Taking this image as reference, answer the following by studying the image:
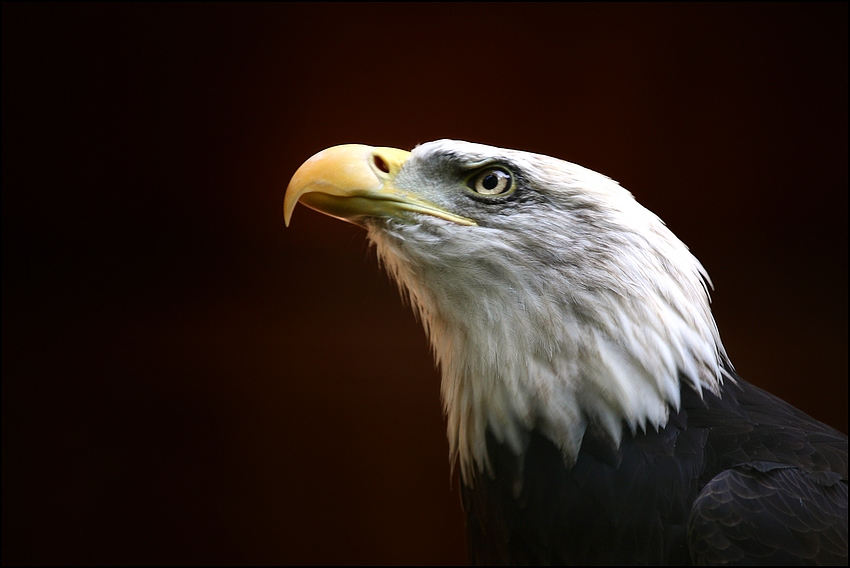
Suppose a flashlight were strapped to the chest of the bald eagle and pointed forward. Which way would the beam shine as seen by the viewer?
to the viewer's left
